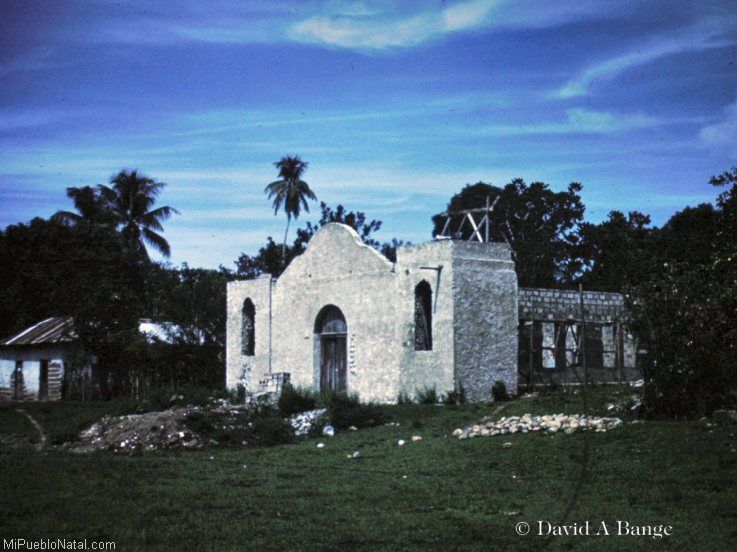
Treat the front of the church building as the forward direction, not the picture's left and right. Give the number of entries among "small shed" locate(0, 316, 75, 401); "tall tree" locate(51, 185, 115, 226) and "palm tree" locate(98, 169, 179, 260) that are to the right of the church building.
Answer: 3

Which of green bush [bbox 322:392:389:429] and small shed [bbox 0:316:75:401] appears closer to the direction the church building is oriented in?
the green bush

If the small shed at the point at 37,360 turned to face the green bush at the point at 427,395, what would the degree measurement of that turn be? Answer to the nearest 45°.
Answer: approximately 45° to its left

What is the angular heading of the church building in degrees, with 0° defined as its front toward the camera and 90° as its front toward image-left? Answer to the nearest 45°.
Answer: approximately 45°

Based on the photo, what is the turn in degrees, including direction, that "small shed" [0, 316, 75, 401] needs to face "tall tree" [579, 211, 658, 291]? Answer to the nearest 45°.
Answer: approximately 90° to its left

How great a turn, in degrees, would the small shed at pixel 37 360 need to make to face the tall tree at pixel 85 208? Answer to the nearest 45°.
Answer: approximately 180°

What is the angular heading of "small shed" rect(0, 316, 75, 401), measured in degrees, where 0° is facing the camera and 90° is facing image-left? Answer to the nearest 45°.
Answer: approximately 0°

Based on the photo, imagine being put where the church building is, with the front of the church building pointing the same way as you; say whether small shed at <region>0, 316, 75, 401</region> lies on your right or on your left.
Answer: on your right

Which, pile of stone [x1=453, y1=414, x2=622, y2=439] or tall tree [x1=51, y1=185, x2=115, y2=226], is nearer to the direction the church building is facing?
the pile of stone

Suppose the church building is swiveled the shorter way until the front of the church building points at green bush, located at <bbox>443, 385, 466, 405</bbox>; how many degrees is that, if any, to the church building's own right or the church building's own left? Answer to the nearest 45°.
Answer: approximately 45° to the church building's own left

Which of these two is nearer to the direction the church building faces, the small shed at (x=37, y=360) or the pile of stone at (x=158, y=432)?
the pile of stone

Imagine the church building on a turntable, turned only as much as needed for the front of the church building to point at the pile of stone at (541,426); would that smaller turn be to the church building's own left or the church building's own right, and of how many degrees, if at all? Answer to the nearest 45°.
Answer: approximately 45° to the church building's own left

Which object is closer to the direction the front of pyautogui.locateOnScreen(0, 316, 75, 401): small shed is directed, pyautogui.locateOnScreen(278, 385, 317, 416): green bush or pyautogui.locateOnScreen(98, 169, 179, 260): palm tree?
the green bush
